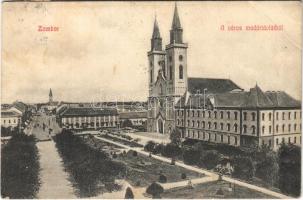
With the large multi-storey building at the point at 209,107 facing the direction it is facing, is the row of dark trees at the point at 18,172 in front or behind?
in front

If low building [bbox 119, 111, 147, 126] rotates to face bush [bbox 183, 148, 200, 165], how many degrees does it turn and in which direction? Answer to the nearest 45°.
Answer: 0° — it already faces it

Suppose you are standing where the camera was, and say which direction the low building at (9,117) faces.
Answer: facing the viewer

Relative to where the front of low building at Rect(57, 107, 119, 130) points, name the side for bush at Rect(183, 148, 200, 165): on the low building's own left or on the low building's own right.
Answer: on the low building's own left

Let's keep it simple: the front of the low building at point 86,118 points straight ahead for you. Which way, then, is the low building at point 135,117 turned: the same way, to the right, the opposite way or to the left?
the same way

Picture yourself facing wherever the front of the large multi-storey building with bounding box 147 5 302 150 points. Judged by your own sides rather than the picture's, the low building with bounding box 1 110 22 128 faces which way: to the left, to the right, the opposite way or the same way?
to the left

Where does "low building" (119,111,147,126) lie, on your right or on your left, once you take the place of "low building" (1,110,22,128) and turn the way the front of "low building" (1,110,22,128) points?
on your left

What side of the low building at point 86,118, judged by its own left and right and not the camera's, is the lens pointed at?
front
